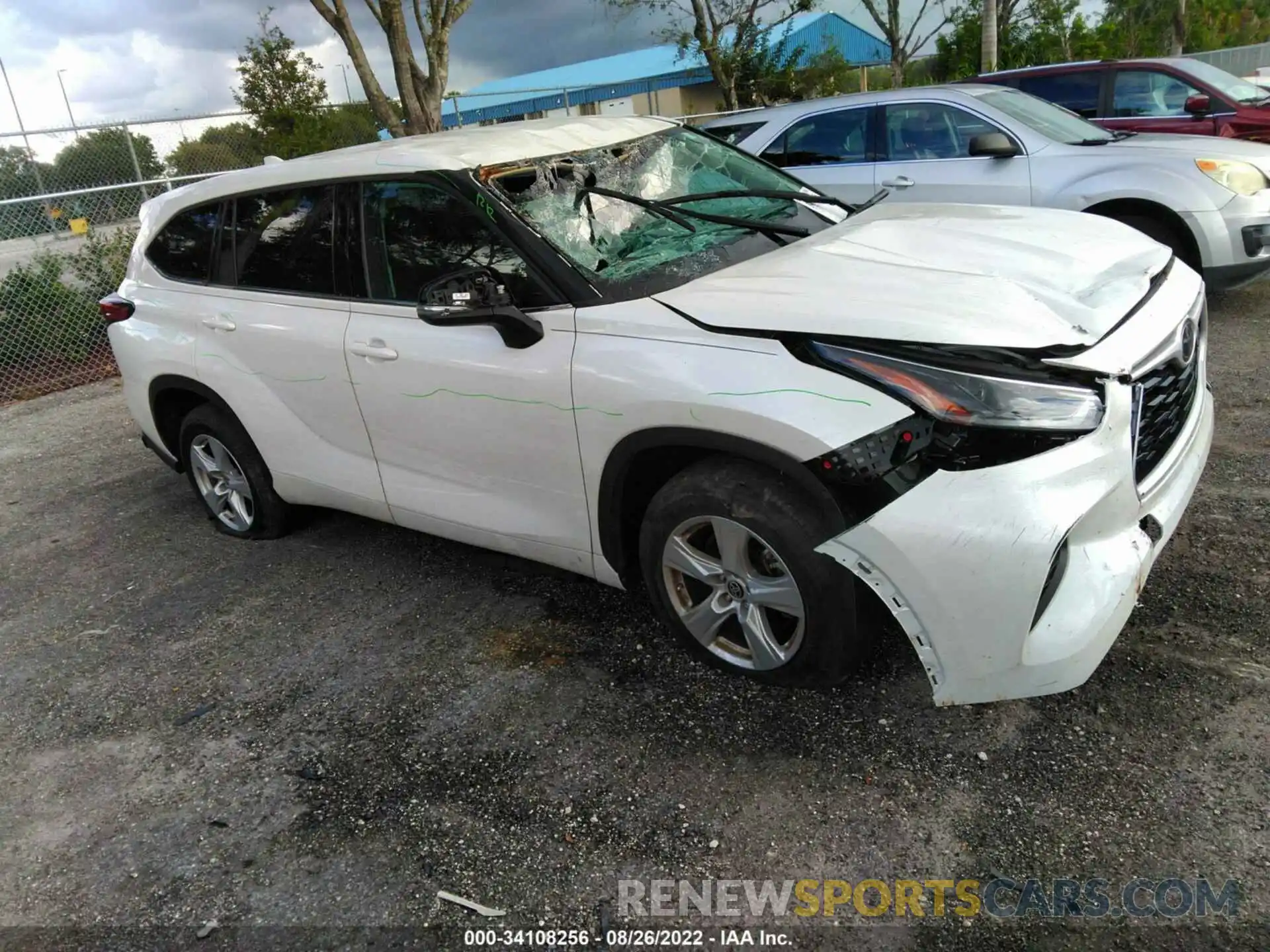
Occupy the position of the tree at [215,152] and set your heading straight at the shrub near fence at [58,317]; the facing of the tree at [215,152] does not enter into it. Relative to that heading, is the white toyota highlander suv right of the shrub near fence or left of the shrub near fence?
left

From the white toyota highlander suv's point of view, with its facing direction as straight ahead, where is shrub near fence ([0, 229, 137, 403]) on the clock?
The shrub near fence is roughly at 6 o'clock from the white toyota highlander suv.

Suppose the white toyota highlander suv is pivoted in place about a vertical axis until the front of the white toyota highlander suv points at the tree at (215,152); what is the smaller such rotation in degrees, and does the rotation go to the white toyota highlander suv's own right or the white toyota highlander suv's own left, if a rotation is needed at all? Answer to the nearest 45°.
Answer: approximately 180°

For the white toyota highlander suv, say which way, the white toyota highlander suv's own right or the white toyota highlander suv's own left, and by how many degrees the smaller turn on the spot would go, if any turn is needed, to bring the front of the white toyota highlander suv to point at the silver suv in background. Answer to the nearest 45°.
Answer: approximately 90° to the white toyota highlander suv's own left

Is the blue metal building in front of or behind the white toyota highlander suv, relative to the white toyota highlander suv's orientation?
behind

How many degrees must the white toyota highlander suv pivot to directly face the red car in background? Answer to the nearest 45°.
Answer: approximately 90° to its left

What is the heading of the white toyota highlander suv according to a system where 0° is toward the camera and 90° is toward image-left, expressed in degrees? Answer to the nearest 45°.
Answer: approximately 315°

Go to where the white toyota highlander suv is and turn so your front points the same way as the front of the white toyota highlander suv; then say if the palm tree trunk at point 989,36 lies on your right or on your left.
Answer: on your left

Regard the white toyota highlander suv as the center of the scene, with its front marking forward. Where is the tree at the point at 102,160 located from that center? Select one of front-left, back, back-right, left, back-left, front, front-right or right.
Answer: back

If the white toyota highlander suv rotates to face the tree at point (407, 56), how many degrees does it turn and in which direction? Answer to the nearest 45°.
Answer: approximately 135° to its left

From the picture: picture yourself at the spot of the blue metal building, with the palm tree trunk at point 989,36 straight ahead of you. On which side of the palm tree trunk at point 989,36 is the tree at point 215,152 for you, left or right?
right
